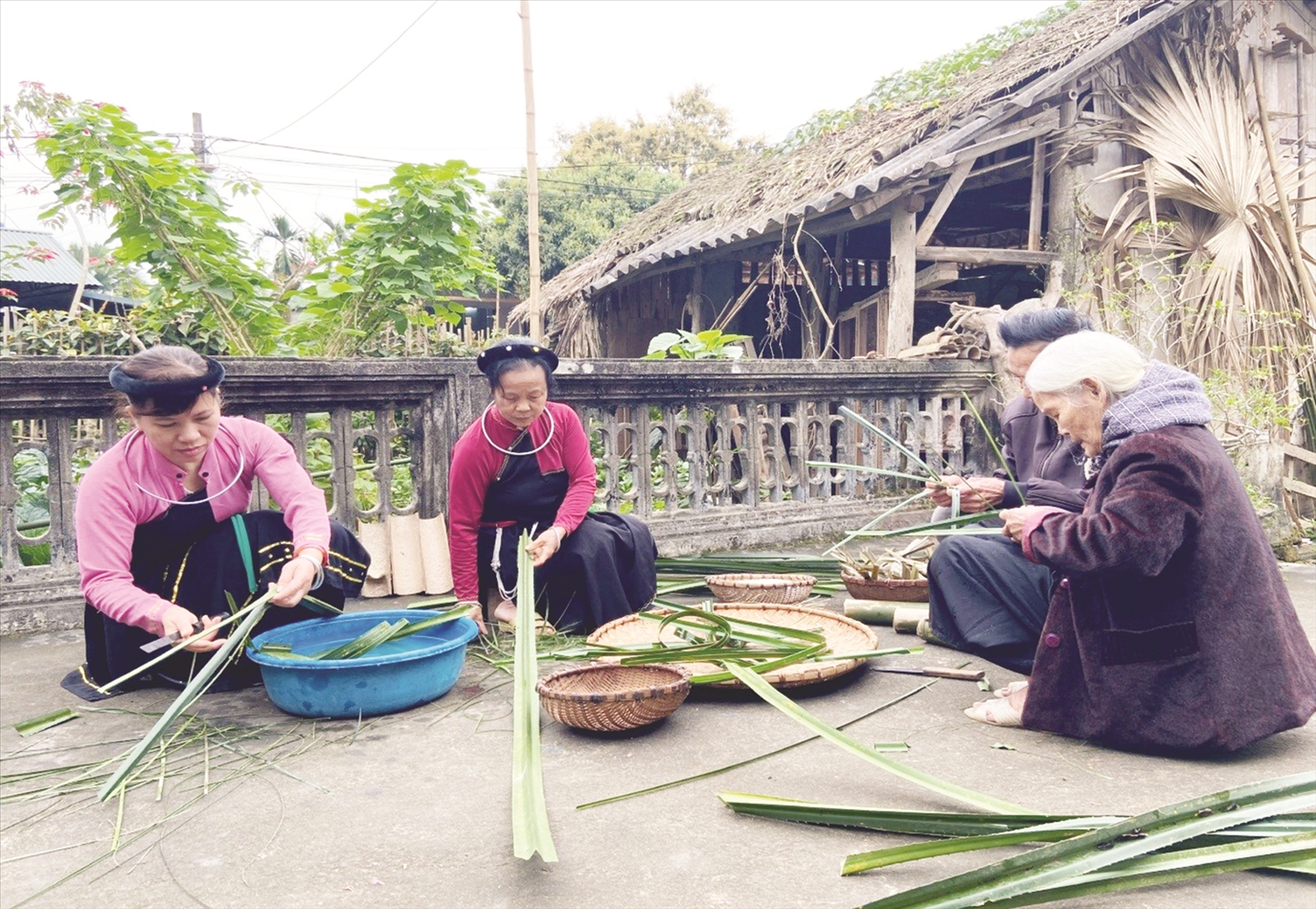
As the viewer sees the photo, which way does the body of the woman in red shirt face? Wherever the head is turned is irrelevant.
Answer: toward the camera

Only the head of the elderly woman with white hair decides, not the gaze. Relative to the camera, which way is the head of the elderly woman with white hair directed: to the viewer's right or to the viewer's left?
to the viewer's left

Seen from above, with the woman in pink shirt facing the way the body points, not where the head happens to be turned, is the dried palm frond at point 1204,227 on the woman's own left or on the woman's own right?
on the woman's own left

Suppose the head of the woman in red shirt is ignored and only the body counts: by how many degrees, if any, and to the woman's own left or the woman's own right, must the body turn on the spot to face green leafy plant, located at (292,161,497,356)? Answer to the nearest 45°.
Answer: approximately 180°

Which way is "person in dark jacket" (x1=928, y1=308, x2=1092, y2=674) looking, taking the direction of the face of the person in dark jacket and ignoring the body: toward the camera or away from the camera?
toward the camera

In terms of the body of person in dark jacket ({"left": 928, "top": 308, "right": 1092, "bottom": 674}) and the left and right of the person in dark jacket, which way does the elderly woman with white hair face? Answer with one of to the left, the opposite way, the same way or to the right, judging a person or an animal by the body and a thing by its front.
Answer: the same way

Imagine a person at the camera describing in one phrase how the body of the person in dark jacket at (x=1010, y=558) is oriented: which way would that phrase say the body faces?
to the viewer's left

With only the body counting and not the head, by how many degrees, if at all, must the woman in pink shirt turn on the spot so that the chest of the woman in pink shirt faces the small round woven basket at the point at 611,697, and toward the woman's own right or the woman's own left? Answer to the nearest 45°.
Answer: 0° — they already face it

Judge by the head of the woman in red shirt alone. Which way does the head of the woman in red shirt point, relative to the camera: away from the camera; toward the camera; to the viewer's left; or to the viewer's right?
toward the camera

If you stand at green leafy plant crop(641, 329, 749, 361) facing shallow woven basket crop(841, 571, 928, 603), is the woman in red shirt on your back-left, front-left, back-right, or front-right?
front-right

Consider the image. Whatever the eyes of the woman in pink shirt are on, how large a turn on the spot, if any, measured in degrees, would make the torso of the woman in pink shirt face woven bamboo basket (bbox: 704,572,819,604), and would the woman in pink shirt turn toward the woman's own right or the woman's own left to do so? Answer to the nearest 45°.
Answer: approximately 45° to the woman's own left

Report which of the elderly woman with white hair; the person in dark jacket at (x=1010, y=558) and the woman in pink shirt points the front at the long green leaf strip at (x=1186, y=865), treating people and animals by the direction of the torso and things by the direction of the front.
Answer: the woman in pink shirt

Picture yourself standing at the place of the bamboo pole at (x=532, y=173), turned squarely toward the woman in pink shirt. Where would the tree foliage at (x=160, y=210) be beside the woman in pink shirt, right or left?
right

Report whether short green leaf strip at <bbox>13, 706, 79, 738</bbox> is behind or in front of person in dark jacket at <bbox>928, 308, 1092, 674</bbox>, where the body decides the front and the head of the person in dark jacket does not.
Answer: in front

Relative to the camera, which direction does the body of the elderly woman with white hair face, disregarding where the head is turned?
to the viewer's left

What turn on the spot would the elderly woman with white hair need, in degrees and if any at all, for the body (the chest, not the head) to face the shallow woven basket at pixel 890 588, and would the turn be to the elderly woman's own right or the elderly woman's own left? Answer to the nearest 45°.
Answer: approximately 45° to the elderly woman's own right
